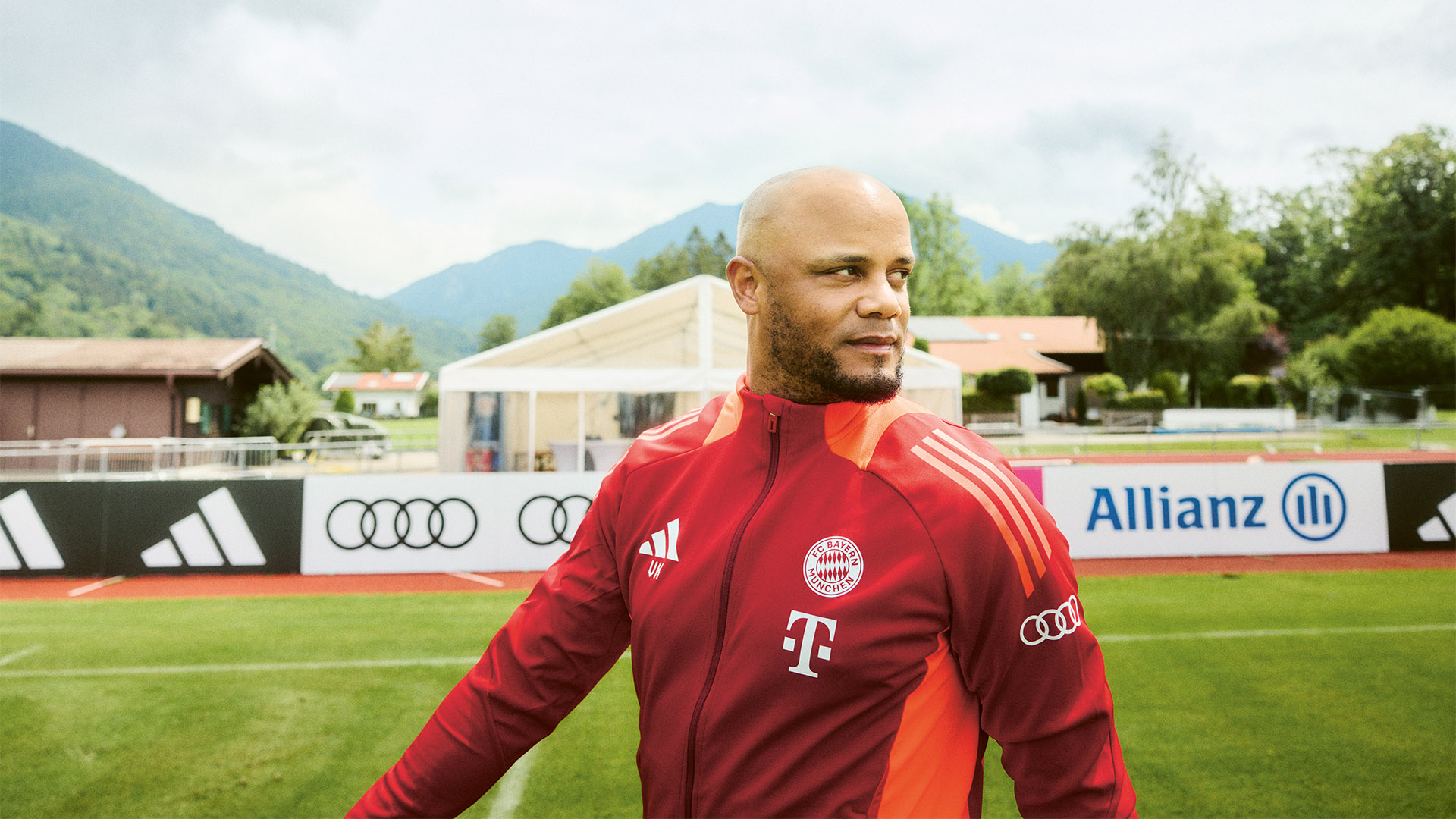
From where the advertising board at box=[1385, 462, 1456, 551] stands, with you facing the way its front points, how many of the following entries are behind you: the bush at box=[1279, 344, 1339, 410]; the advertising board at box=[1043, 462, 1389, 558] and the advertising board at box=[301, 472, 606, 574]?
1

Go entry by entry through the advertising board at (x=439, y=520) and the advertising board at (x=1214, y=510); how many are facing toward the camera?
2

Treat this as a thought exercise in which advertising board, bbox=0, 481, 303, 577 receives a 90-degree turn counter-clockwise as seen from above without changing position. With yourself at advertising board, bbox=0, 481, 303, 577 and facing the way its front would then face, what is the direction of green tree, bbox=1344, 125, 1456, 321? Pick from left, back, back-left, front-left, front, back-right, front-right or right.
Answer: front

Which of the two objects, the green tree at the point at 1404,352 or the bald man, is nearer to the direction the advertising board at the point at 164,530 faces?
the bald man

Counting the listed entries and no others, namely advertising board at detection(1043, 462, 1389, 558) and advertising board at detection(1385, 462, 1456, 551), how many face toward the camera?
2

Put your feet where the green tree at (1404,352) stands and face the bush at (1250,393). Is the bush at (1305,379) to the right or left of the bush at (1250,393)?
right

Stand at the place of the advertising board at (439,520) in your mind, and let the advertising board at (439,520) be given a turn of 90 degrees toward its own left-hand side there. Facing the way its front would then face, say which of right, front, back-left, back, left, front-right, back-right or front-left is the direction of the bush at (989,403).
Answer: front-left

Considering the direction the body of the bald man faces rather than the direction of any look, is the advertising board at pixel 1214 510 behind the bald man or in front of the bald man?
behind

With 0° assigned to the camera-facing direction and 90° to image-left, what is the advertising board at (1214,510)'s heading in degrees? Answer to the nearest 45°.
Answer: approximately 0°
